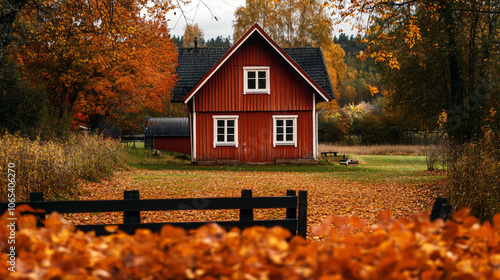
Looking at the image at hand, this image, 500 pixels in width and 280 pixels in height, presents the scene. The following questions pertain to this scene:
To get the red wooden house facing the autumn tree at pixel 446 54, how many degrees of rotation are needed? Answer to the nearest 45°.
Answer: approximately 45° to its left

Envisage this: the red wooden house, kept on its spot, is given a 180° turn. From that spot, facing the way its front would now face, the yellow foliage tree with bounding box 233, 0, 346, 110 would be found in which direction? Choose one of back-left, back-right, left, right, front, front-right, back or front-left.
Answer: front

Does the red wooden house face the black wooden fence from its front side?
yes

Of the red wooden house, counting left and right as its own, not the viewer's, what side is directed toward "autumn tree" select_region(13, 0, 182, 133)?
right

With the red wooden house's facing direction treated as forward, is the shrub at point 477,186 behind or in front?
in front

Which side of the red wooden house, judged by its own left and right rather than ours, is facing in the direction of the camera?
front

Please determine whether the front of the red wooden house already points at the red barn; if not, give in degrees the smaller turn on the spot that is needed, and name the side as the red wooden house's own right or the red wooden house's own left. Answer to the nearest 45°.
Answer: approximately 135° to the red wooden house's own right

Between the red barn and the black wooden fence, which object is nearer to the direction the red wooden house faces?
the black wooden fence

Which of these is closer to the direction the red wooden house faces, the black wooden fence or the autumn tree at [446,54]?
the black wooden fence
